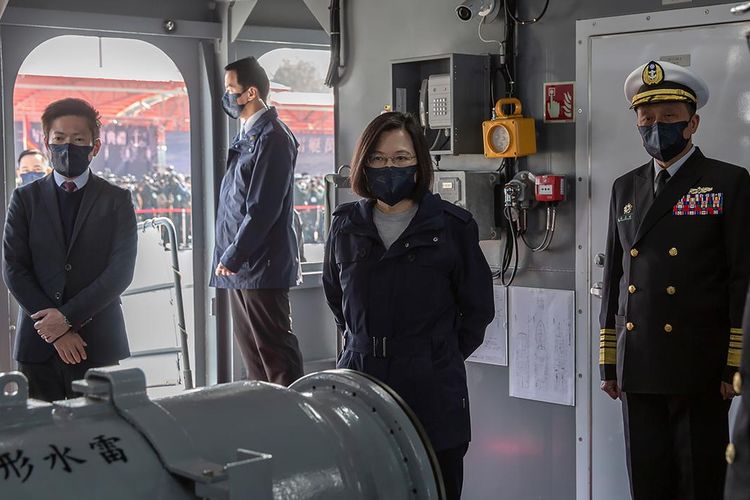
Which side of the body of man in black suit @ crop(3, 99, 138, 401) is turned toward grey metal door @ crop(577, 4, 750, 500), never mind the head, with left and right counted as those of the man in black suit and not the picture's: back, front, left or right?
left

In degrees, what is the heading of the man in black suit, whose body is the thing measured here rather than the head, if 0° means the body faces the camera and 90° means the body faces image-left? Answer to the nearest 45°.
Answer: approximately 0°

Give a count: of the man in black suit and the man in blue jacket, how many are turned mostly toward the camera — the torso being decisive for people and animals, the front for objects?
1

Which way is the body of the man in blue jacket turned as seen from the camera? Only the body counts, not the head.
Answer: to the viewer's left

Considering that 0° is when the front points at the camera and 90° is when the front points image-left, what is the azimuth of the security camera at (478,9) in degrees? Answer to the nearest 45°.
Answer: approximately 45°

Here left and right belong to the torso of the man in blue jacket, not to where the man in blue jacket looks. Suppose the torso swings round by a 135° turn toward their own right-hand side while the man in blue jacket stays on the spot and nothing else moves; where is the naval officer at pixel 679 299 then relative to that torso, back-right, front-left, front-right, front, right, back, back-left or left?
right

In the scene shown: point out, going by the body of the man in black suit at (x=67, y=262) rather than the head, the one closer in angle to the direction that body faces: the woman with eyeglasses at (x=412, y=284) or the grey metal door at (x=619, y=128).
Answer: the woman with eyeglasses
